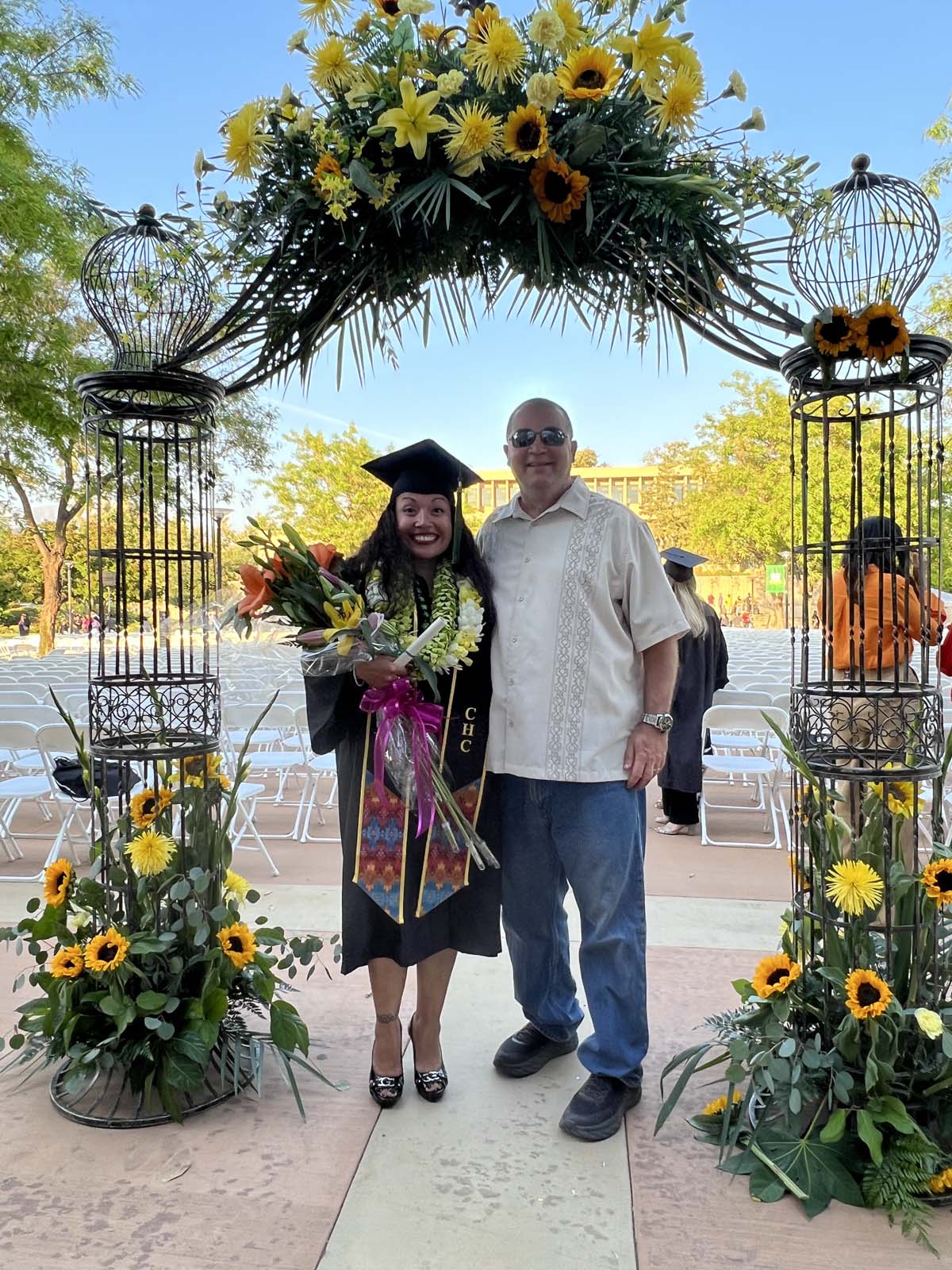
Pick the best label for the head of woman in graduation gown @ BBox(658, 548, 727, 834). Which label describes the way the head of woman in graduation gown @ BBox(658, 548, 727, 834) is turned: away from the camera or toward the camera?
away from the camera

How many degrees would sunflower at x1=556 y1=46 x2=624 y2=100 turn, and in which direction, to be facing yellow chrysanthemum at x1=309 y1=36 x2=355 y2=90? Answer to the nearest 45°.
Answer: approximately 90° to its right

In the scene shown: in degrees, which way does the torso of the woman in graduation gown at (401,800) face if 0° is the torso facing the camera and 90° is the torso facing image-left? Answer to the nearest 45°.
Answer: approximately 0°
